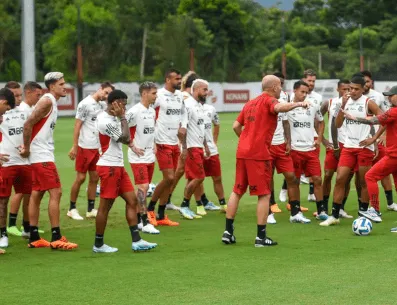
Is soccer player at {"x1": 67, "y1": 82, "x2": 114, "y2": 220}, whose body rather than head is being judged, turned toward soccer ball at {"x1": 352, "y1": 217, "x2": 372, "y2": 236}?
yes

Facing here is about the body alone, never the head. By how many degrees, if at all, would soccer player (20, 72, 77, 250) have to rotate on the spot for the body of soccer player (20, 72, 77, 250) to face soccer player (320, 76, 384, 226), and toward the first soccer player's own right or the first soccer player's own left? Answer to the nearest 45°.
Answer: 0° — they already face them

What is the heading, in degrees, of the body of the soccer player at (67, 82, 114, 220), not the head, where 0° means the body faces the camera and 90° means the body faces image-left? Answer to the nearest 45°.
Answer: approximately 315°

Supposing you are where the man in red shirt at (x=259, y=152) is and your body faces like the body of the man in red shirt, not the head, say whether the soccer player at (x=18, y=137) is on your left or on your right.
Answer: on your left

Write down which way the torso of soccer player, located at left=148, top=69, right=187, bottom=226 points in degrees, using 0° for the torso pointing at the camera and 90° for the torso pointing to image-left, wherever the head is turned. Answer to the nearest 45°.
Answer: approximately 315°

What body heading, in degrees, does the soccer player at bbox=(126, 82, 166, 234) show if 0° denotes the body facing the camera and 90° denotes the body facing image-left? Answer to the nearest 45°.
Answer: approximately 315°

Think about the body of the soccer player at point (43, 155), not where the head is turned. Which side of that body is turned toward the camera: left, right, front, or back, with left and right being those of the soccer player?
right
